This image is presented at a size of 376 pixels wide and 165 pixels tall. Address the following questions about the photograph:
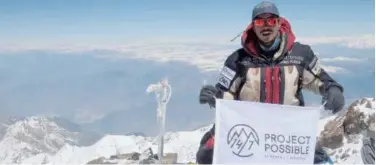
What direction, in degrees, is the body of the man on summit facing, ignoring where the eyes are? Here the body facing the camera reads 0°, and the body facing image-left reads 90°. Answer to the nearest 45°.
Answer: approximately 0°
